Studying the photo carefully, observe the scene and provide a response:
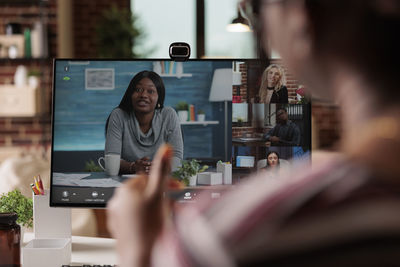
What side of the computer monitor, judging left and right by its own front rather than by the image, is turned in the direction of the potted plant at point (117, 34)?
back

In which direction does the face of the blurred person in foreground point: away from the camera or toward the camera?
away from the camera

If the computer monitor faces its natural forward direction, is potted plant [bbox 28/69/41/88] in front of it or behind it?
behind

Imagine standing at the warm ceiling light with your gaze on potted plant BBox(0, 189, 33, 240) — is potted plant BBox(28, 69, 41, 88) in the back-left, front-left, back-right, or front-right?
front-right

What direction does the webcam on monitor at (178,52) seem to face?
toward the camera

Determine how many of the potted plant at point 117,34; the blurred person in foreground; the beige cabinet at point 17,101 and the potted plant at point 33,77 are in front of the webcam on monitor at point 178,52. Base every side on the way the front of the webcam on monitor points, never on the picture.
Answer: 1

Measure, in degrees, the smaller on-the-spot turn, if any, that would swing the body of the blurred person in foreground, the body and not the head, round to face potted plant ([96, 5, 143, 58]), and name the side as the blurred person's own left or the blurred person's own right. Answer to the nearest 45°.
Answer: approximately 45° to the blurred person's own right

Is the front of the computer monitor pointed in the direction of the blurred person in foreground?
yes

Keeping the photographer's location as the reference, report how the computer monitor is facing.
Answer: facing the viewer

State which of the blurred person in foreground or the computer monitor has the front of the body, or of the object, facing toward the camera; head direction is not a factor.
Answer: the computer monitor

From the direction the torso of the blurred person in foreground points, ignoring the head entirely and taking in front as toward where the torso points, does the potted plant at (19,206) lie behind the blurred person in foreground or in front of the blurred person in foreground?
in front

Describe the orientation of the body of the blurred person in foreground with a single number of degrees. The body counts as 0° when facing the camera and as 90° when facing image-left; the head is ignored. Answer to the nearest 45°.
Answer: approximately 135°

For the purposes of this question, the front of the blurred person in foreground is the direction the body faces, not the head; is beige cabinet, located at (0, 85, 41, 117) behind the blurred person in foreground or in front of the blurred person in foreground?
in front

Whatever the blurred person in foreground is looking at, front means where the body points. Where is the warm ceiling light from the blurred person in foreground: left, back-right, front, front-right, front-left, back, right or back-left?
front-right

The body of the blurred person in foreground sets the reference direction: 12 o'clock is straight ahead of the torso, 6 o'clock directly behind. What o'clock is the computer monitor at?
The computer monitor is roughly at 1 o'clock from the blurred person in foreground.
